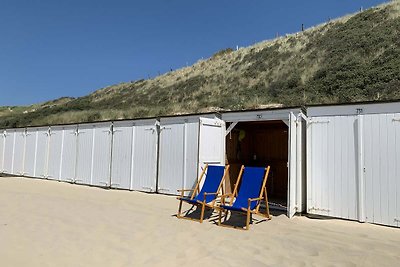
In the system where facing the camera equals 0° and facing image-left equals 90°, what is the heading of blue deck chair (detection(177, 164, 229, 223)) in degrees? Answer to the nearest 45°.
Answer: approximately 45°

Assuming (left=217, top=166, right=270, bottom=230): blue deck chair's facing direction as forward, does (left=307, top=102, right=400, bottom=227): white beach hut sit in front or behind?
behind

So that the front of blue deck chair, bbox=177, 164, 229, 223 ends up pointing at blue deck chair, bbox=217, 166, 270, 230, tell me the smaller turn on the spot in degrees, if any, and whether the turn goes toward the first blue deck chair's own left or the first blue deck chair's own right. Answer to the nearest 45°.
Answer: approximately 90° to the first blue deck chair's own left

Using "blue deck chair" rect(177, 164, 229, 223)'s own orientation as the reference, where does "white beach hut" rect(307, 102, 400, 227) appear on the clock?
The white beach hut is roughly at 8 o'clock from the blue deck chair.

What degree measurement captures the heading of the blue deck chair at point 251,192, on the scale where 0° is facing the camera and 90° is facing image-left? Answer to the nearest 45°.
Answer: approximately 45°
